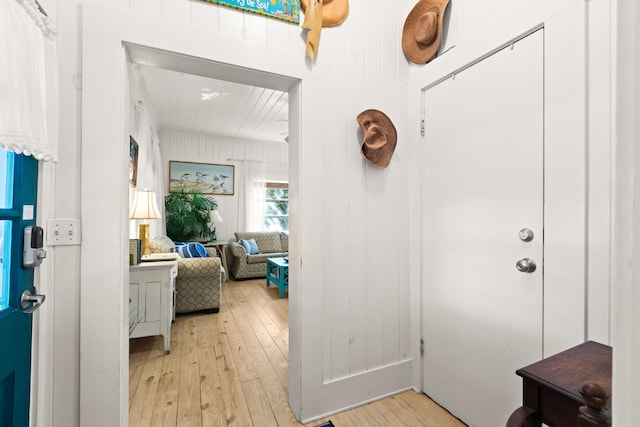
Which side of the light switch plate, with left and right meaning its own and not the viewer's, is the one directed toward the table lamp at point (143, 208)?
back

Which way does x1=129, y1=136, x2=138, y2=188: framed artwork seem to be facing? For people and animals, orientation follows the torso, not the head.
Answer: to the viewer's right

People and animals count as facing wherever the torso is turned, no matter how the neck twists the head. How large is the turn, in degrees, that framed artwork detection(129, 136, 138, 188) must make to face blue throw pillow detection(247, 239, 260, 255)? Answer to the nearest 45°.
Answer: approximately 45° to its left

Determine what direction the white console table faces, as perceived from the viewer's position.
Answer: facing to the right of the viewer

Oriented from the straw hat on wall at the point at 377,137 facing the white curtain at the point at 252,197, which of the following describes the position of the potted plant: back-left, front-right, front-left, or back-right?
front-left

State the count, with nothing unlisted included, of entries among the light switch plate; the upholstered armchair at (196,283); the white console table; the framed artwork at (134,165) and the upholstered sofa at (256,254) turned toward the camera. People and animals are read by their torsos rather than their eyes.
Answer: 2

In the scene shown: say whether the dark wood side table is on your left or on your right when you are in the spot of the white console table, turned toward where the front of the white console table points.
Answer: on your right

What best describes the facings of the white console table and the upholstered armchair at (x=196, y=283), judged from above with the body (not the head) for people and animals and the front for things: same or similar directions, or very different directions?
same or similar directions

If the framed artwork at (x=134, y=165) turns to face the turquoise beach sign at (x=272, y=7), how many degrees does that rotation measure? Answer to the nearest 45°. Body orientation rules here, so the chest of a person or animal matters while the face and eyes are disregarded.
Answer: approximately 90° to its right

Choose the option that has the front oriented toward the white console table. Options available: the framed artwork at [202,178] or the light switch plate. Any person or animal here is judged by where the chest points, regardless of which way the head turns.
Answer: the framed artwork

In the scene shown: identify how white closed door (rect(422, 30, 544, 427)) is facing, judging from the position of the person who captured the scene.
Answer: facing the viewer and to the left of the viewer

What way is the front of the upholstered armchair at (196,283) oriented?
to the viewer's right

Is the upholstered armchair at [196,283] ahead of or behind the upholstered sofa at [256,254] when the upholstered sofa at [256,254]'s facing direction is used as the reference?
ahead

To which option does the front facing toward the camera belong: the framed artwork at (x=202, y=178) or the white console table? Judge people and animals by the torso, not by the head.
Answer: the framed artwork

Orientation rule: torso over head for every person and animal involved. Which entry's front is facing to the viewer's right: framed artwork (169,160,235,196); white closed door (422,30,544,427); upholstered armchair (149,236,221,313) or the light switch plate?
the upholstered armchair

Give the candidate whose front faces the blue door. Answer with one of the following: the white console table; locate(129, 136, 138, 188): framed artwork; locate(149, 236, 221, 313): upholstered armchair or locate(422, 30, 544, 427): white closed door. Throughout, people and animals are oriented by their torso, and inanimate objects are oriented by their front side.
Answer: the white closed door

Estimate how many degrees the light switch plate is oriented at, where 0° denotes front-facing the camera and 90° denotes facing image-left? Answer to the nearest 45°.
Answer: approximately 0°

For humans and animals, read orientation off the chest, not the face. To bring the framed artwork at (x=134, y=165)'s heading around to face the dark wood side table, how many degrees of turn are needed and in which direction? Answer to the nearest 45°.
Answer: approximately 90° to its right

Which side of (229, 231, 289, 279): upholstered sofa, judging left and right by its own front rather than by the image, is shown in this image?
front
